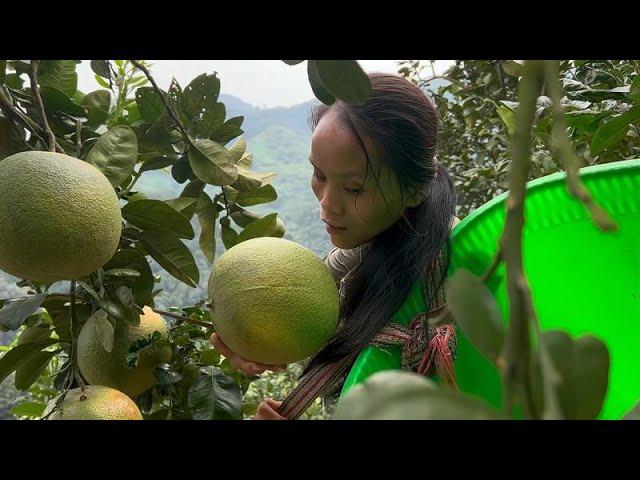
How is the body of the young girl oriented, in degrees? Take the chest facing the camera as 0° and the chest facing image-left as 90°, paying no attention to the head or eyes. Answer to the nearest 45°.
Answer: approximately 45°

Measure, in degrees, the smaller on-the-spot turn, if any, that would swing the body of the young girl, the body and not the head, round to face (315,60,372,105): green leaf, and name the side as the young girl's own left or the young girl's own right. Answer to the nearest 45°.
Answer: approximately 45° to the young girl's own left

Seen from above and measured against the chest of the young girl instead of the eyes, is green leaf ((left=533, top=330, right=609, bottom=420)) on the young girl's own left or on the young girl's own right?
on the young girl's own left

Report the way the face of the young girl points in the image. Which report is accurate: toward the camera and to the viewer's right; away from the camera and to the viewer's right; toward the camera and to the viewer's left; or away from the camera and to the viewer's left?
toward the camera and to the viewer's left
